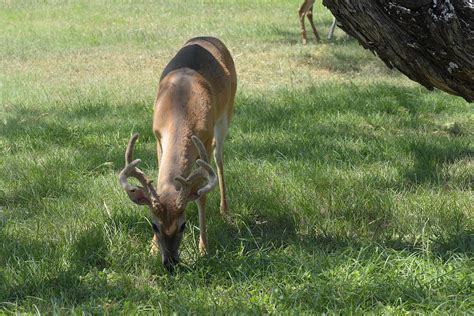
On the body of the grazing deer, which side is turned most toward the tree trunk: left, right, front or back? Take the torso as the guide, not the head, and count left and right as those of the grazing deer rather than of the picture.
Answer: left

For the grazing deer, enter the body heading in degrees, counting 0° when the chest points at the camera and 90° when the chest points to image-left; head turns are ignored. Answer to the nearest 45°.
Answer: approximately 0°
